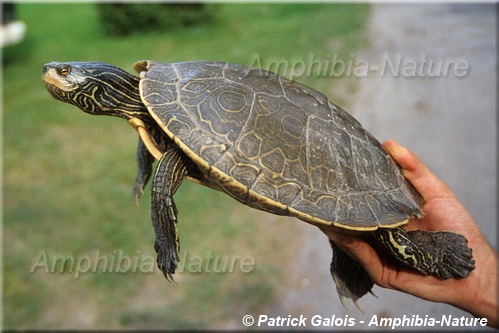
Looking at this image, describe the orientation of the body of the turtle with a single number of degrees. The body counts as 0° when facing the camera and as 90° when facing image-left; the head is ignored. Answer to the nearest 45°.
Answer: approximately 90°
